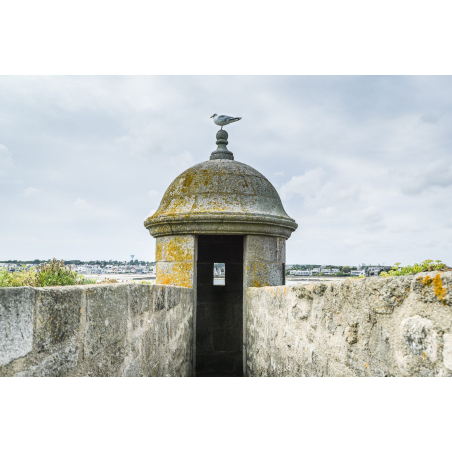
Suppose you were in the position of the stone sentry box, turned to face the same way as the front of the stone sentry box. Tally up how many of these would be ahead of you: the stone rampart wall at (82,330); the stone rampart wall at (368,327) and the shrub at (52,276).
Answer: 2
